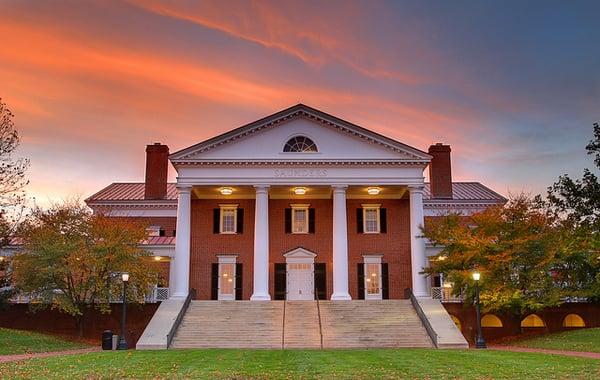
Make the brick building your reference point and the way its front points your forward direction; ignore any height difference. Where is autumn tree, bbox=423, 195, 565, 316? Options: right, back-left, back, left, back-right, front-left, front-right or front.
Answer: front-left

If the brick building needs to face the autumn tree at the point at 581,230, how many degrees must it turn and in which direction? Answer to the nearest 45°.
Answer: approximately 45° to its left

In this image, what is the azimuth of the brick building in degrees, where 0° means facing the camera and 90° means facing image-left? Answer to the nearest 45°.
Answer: approximately 0°

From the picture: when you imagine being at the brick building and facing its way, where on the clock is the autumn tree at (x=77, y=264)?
The autumn tree is roughly at 2 o'clock from the brick building.

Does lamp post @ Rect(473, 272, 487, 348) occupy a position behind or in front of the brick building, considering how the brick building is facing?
in front
